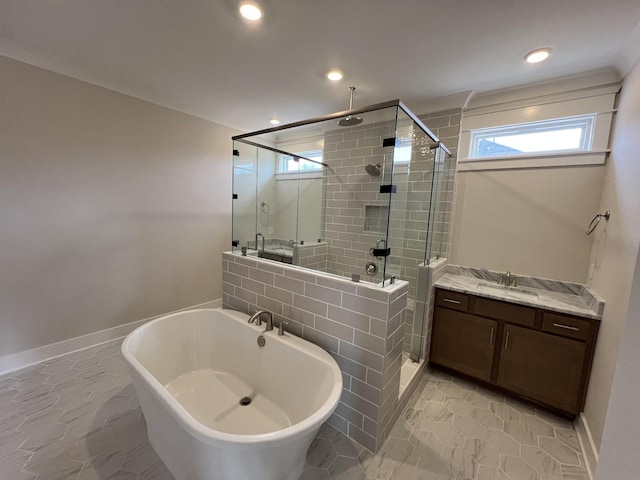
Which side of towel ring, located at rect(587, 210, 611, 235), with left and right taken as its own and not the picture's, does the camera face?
left

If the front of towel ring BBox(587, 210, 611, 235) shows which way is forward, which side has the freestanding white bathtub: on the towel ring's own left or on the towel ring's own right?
on the towel ring's own left
